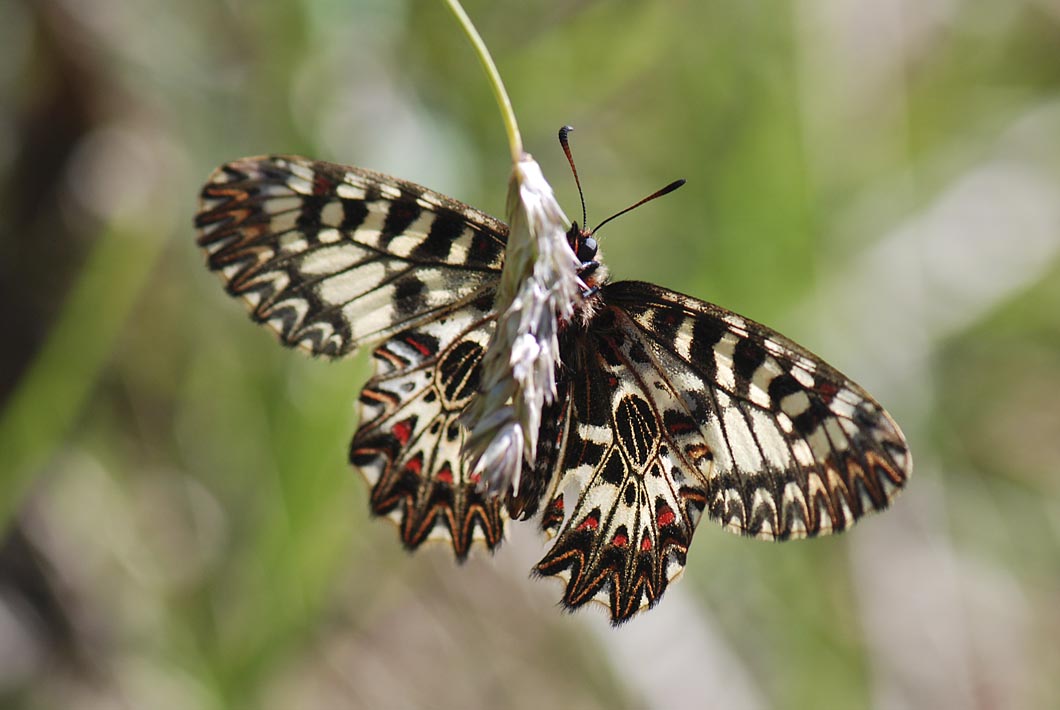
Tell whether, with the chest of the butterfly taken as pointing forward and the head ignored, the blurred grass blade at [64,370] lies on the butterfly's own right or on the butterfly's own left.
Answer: on the butterfly's own right
